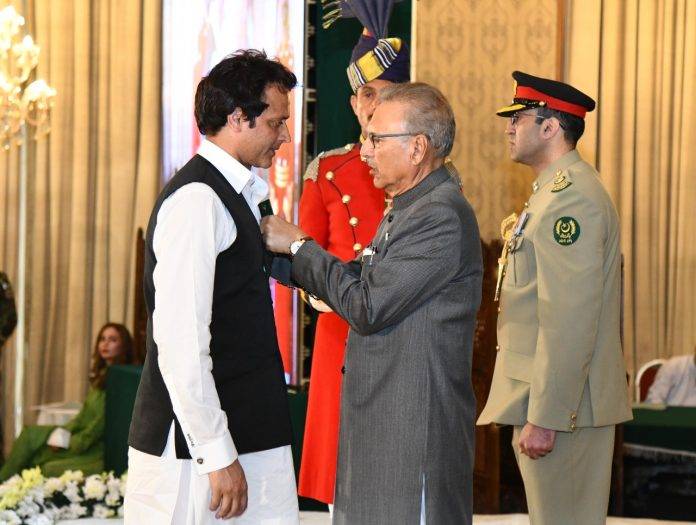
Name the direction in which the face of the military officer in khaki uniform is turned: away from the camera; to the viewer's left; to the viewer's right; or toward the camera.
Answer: to the viewer's left

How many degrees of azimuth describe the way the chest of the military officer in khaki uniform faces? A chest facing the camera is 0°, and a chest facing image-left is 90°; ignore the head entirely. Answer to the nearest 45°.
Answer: approximately 90°

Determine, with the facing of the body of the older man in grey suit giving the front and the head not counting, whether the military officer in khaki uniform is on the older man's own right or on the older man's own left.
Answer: on the older man's own right

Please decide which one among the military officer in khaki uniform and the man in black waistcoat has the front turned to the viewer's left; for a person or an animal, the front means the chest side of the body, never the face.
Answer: the military officer in khaki uniform

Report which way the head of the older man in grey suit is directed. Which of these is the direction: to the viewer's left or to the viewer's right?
to the viewer's left

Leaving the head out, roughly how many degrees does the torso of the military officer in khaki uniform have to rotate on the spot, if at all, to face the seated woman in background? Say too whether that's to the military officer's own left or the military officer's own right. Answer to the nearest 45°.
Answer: approximately 45° to the military officer's own right

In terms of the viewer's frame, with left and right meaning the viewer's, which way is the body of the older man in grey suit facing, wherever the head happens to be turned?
facing to the left of the viewer

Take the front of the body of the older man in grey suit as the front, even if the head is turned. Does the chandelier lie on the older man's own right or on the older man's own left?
on the older man's own right

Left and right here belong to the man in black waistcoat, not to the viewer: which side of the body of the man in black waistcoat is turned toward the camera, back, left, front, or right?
right
